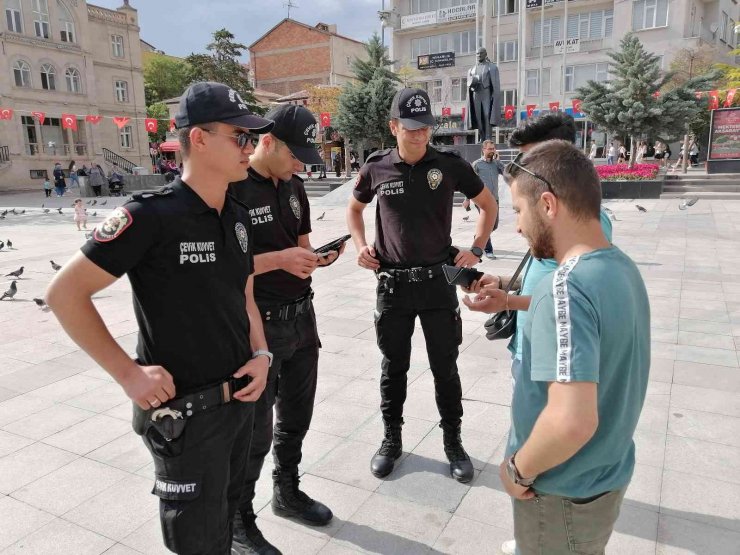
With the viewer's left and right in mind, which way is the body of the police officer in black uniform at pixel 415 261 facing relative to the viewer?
facing the viewer

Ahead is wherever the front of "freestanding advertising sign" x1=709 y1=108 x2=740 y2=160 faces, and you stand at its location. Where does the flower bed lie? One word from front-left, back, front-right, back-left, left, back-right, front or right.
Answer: front-right

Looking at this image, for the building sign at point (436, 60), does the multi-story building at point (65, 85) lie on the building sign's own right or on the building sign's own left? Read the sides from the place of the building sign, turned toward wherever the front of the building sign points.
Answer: on the building sign's own right

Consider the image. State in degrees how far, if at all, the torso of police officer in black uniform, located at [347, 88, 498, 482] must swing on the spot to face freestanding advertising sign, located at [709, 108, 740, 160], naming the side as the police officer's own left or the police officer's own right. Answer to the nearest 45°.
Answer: approximately 135° to the police officer's own left

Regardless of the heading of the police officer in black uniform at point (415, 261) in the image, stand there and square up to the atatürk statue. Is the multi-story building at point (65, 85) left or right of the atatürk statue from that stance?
left

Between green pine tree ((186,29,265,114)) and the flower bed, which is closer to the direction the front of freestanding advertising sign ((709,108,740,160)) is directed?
the flower bed

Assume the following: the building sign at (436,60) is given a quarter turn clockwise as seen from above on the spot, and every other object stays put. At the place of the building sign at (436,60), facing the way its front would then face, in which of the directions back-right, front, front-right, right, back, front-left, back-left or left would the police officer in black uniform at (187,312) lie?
left

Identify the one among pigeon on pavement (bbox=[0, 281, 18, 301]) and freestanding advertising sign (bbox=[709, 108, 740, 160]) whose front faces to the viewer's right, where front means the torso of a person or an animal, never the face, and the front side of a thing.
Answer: the pigeon on pavement

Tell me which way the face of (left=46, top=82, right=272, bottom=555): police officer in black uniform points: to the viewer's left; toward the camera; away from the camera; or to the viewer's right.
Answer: to the viewer's right

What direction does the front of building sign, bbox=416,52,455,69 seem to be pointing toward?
toward the camera

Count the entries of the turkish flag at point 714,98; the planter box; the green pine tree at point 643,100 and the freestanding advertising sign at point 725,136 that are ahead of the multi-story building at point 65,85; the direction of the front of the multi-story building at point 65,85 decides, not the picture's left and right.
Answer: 4

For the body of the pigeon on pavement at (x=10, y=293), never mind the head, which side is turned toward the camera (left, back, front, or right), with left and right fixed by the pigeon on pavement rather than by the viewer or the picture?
right

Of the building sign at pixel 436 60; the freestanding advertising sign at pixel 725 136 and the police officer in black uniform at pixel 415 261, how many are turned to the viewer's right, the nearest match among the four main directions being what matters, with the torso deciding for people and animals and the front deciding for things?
0
